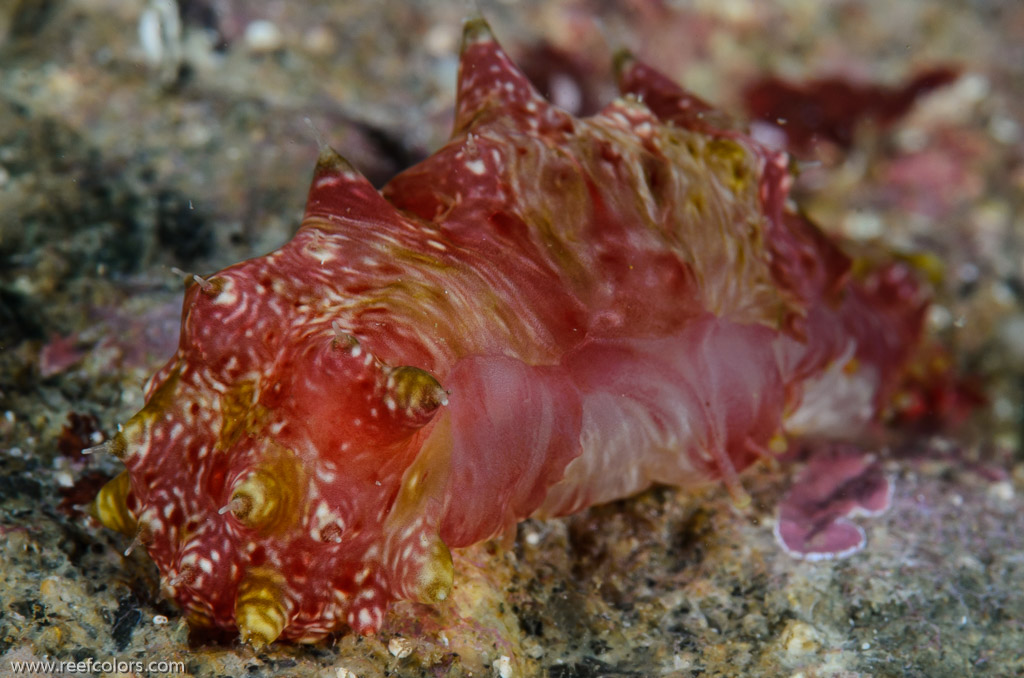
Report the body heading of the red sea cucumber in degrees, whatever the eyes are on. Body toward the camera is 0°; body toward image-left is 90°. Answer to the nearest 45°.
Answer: approximately 45°
